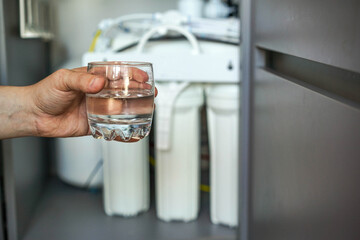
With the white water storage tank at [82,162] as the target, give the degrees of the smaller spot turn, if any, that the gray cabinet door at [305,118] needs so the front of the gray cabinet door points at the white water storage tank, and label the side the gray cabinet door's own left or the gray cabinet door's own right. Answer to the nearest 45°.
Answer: approximately 90° to the gray cabinet door's own right

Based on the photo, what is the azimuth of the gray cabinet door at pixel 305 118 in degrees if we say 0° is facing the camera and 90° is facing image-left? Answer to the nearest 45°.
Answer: approximately 45°

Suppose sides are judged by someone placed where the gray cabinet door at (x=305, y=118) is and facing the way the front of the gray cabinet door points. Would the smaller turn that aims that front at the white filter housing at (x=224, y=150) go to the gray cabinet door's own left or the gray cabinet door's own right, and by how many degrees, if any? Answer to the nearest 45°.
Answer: approximately 135° to the gray cabinet door's own right

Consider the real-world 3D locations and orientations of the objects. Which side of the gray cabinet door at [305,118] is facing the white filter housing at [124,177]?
right
